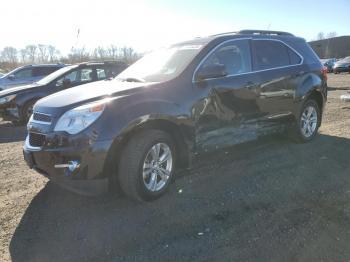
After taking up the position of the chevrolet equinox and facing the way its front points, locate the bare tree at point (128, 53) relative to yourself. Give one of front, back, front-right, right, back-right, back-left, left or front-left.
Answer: back-right

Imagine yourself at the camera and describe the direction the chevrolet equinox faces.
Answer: facing the viewer and to the left of the viewer
